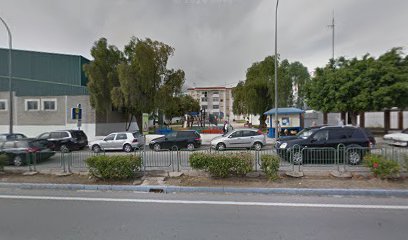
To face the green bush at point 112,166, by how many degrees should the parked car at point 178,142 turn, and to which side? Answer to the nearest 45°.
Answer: approximately 90° to its left

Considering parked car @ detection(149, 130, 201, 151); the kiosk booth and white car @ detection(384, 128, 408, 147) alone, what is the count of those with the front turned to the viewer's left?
2

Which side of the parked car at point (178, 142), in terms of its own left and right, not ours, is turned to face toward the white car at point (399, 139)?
back

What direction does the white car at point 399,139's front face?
to the viewer's left

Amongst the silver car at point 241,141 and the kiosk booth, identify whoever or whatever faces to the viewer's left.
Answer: the silver car

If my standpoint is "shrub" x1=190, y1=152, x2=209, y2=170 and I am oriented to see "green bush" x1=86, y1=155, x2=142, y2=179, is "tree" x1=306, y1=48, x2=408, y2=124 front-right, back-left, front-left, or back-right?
back-right

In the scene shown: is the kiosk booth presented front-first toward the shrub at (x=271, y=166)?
yes

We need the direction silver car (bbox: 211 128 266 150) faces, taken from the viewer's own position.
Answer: facing to the left of the viewer

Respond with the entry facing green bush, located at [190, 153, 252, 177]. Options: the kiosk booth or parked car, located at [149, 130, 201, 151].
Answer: the kiosk booth

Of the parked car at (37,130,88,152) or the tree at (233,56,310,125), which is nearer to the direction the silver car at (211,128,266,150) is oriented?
the parked car

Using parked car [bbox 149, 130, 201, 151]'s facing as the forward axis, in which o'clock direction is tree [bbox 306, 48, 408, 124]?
The tree is roughly at 6 o'clock from the parked car.

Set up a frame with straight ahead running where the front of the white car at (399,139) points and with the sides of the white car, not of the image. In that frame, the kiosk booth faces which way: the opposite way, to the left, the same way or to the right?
to the left

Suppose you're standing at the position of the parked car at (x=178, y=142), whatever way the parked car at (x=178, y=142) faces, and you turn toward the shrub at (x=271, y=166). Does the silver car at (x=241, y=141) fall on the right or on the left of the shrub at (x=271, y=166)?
left

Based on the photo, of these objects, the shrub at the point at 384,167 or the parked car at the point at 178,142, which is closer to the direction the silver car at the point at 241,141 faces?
the parked car

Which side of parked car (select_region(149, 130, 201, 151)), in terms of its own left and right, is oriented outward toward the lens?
left
